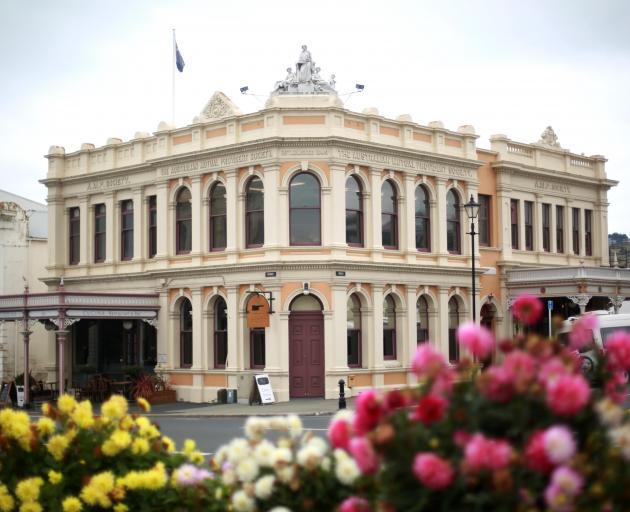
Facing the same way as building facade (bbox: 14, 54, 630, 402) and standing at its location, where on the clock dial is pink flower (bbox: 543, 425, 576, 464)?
The pink flower is roughly at 12 o'clock from the building facade.

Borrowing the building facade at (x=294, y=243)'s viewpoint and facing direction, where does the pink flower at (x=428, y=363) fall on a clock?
The pink flower is roughly at 12 o'clock from the building facade.

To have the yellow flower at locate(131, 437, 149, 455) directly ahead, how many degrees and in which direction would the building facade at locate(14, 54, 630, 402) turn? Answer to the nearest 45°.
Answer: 0° — it already faces it

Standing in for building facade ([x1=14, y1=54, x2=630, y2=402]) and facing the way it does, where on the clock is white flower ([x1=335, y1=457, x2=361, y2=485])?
The white flower is roughly at 12 o'clock from the building facade.

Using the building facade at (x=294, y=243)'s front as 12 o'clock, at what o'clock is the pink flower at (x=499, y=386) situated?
The pink flower is roughly at 12 o'clock from the building facade.

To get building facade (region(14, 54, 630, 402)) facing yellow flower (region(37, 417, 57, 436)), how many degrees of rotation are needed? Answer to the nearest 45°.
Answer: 0° — it already faces it

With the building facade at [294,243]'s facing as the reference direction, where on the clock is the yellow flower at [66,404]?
The yellow flower is roughly at 12 o'clock from the building facade.

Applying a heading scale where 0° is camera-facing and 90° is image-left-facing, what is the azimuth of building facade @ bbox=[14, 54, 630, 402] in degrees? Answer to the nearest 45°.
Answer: approximately 0°

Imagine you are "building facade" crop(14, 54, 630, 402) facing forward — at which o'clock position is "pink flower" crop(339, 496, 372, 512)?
The pink flower is roughly at 12 o'clock from the building facade.
